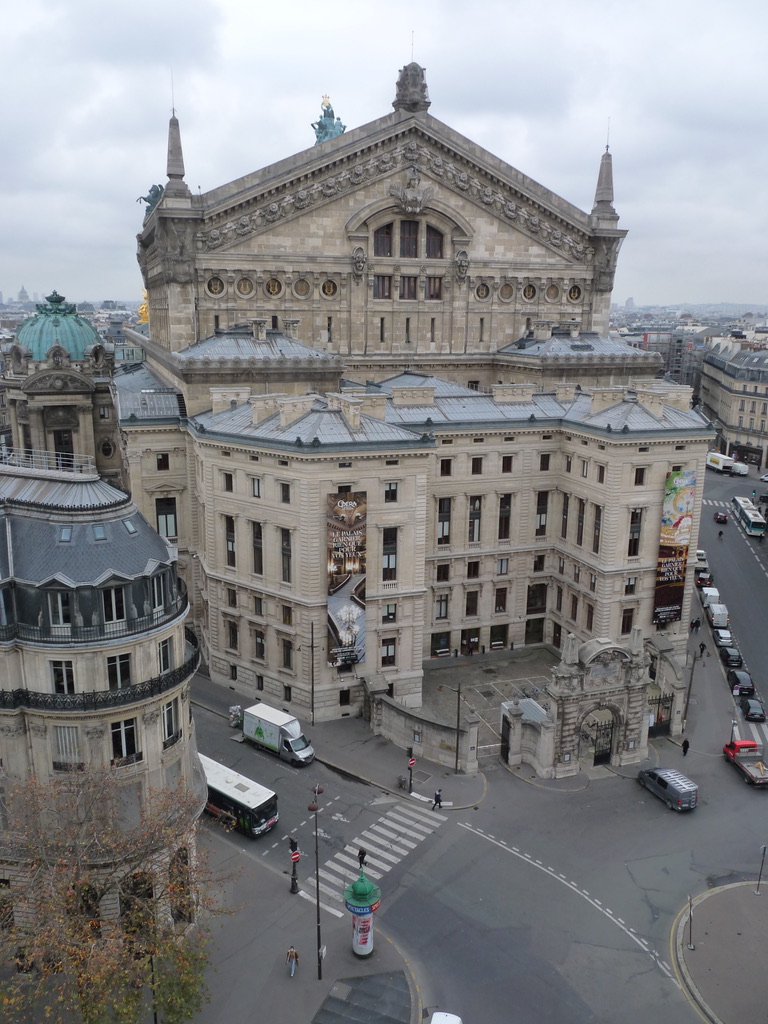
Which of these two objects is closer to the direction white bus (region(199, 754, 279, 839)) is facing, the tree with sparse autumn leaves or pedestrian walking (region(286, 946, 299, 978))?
the pedestrian walking

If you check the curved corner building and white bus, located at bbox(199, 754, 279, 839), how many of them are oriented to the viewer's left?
0

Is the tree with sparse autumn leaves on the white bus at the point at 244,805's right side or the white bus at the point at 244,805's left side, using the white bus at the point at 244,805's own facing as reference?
on its right

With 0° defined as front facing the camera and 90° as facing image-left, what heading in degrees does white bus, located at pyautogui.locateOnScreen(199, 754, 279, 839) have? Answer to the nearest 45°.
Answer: approximately 315°

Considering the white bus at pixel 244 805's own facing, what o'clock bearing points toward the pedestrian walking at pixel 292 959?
The pedestrian walking is roughly at 1 o'clock from the white bus.
